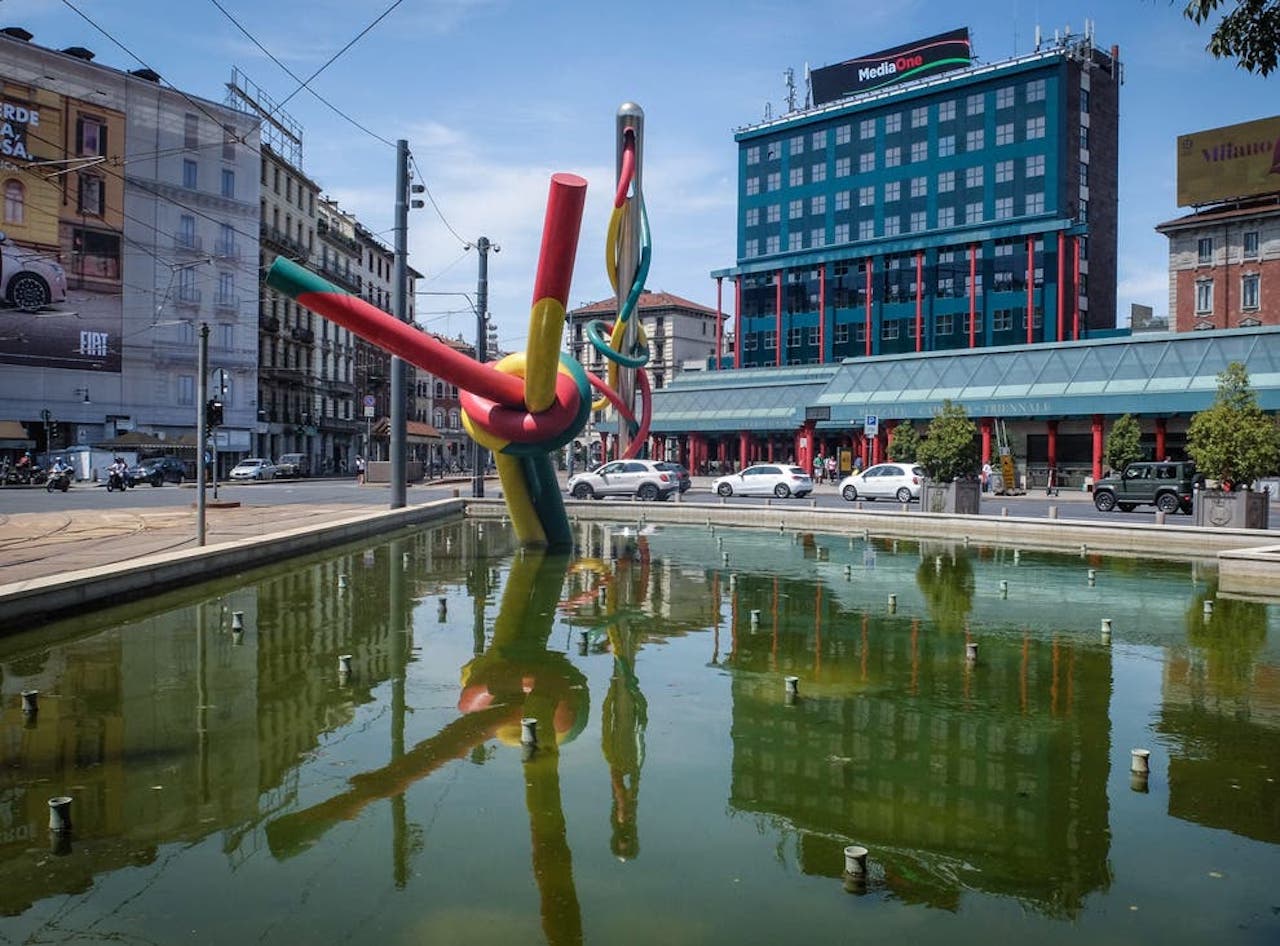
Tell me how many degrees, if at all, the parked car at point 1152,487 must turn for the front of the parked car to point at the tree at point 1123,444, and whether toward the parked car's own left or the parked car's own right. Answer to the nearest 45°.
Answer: approximately 90° to the parked car's own right

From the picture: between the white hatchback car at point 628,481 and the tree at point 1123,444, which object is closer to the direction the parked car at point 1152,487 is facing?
the white hatchback car

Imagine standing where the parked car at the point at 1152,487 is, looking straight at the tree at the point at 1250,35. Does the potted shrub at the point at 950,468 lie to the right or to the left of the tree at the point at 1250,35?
right

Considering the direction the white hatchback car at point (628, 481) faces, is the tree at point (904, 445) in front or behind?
behind

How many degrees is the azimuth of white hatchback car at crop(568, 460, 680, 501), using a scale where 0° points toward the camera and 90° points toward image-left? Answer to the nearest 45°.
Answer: approximately 90°

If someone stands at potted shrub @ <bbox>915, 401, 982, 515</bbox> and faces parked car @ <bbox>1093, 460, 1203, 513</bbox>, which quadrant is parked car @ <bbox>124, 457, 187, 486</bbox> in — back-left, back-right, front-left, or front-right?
back-left

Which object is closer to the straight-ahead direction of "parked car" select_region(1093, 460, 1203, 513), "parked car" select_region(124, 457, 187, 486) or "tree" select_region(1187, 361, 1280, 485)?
the parked car

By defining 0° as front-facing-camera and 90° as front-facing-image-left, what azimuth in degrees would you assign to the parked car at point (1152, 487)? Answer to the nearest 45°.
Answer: approximately 90°

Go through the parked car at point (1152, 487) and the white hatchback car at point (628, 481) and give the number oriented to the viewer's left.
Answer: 2

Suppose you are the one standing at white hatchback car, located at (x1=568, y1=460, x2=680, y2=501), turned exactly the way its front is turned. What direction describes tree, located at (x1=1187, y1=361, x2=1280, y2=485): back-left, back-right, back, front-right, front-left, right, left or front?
back-left
